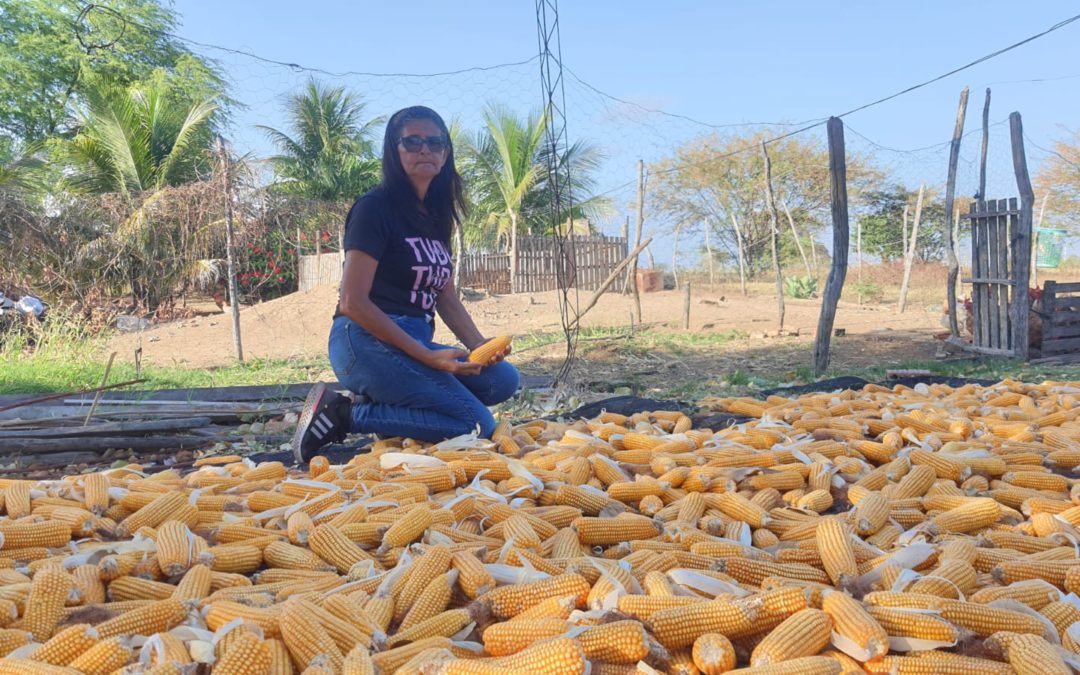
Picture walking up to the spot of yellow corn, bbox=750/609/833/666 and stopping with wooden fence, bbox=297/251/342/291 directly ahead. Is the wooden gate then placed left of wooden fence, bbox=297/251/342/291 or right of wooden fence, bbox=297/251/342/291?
right

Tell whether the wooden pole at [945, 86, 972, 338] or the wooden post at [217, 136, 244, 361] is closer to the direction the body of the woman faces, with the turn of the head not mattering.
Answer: the wooden pole

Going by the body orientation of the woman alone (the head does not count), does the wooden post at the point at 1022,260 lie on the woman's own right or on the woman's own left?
on the woman's own left

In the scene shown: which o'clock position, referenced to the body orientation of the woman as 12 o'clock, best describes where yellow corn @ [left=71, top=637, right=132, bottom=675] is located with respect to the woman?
The yellow corn is roughly at 2 o'clock from the woman.

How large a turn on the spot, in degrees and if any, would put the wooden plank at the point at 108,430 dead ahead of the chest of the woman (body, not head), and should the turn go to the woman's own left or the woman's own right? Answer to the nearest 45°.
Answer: approximately 180°

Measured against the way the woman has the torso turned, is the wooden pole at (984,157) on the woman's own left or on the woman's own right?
on the woman's own left

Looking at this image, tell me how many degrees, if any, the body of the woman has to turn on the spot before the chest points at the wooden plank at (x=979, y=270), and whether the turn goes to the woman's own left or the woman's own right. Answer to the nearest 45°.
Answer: approximately 90° to the woman's own left

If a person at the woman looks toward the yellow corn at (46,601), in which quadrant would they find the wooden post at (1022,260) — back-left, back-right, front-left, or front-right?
back-left

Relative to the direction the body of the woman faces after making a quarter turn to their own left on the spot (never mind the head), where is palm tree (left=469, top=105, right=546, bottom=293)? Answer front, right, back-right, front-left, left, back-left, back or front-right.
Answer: front-left

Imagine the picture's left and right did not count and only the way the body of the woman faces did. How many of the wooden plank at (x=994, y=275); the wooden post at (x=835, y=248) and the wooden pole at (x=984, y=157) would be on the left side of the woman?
3

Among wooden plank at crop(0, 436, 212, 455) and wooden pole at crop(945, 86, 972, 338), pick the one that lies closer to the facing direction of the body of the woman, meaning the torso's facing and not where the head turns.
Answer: the wooden pole

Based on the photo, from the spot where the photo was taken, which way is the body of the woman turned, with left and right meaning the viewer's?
facing the viewer and to the right of the viewer

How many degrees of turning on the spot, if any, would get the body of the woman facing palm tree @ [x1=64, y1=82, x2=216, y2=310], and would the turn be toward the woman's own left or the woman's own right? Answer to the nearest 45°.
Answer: approximately 135° to the woman's own left

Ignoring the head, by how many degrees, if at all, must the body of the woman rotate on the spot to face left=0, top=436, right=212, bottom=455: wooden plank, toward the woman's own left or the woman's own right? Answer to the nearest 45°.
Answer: approximately 180°

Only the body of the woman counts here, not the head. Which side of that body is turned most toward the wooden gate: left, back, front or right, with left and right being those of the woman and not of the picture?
left
